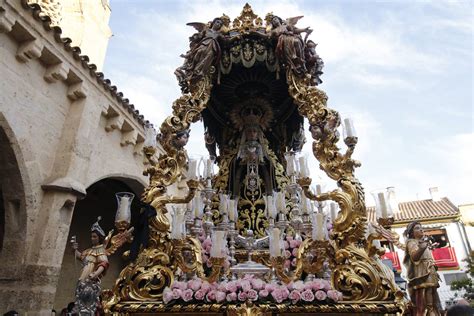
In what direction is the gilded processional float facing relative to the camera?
toward the camera
